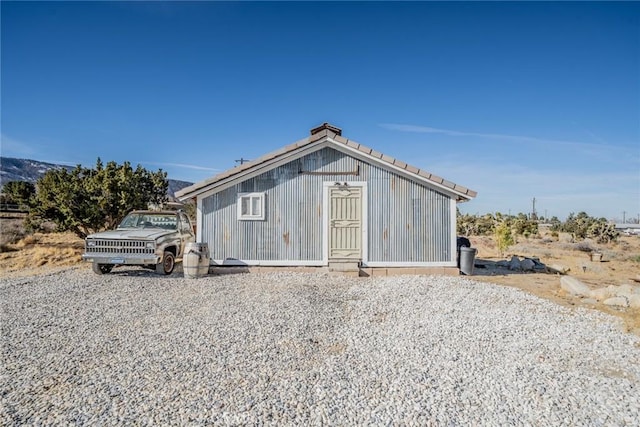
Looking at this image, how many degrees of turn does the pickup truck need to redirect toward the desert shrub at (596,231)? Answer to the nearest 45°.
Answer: approximately 135° to its left

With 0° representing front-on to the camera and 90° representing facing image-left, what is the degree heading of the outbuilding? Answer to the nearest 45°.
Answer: approximately 0°

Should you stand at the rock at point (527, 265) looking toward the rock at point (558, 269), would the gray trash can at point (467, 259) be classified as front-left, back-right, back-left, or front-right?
back-right

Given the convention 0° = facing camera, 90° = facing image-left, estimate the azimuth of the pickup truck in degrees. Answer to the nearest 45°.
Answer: approximately 45°

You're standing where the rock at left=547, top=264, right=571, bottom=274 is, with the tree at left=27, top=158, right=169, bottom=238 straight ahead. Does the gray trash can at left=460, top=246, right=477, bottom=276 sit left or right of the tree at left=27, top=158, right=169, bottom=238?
left

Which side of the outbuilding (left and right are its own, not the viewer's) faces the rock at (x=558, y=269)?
left

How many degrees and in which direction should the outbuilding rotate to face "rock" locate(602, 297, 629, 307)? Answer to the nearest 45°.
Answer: approximately 45° to its left

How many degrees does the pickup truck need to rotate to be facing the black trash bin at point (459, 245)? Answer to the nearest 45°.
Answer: approximately 135° to its left

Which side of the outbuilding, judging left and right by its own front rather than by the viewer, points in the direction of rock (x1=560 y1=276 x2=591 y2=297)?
left

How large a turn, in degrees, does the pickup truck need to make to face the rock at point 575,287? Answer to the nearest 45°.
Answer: approximately 90° to its left
